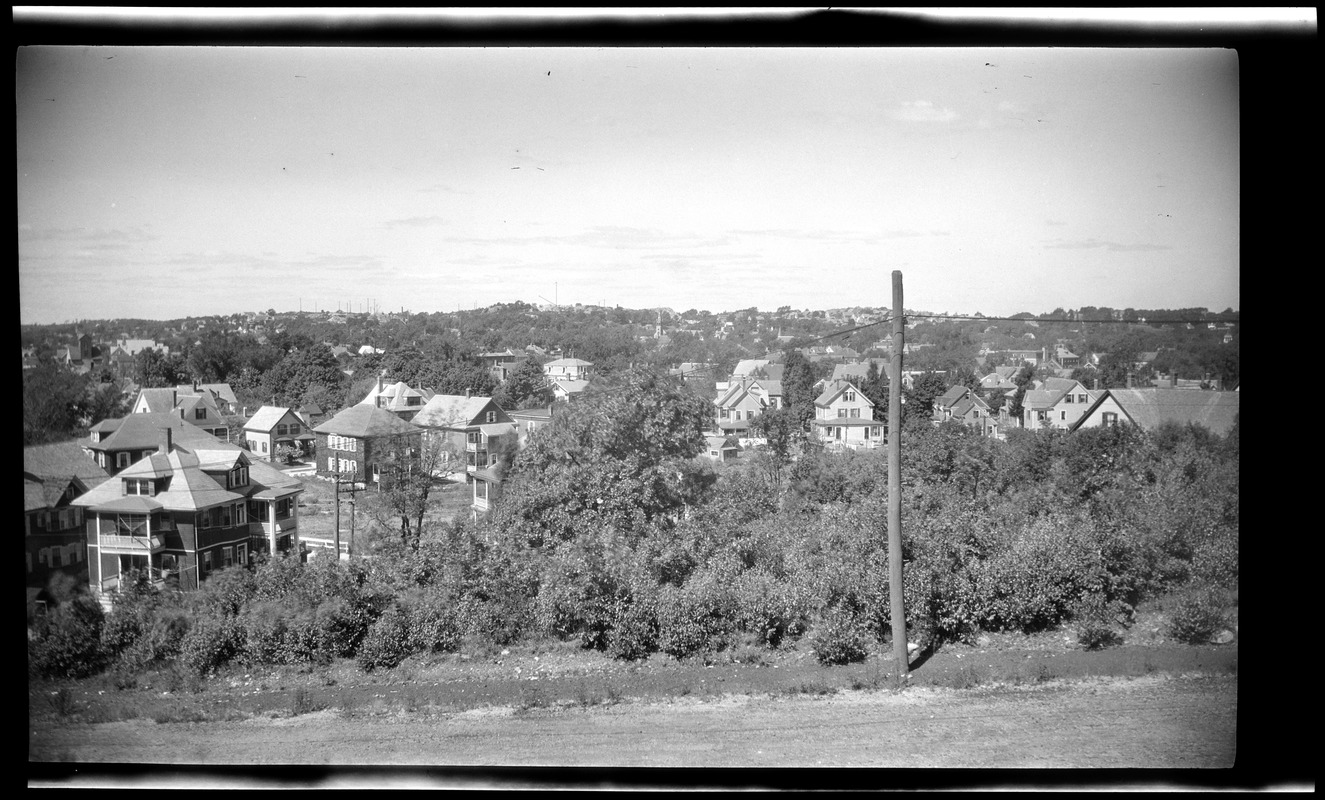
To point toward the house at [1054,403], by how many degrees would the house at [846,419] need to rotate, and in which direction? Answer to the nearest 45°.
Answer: approximately 90° to its left

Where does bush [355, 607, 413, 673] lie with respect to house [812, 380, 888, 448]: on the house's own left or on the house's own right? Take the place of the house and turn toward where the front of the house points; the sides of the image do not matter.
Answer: on the house's own right

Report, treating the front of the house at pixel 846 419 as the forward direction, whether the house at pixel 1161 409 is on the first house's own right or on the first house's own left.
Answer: on the first house's own left

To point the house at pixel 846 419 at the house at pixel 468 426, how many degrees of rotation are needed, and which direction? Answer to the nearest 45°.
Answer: approximately 45° to its right

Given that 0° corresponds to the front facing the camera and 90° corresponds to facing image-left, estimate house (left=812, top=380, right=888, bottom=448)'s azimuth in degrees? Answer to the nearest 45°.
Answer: approximately 0°
